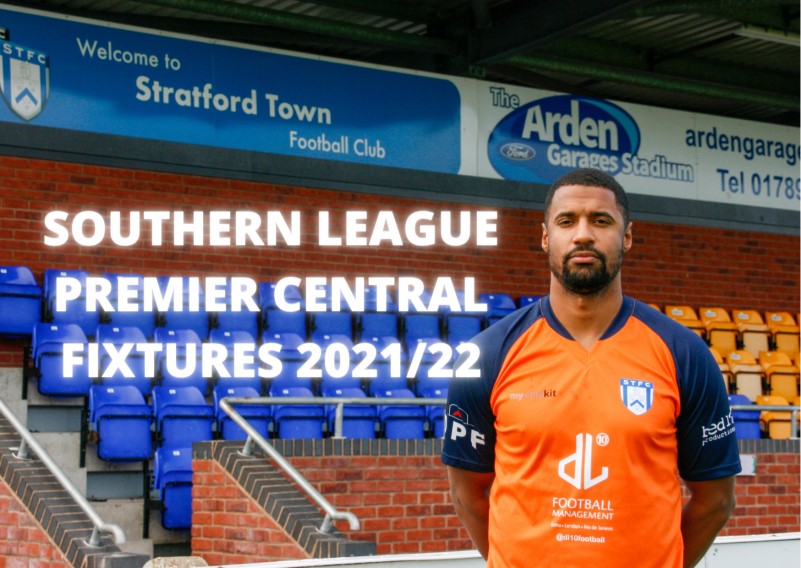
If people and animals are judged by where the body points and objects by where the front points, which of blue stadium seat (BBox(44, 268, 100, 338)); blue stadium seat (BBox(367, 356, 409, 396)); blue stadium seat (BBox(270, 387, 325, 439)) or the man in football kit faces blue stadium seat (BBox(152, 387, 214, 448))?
blue stadium seat (BBox(44, 268, 100, 338))

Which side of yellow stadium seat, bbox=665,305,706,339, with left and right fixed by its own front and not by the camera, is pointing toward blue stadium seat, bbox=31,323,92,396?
right

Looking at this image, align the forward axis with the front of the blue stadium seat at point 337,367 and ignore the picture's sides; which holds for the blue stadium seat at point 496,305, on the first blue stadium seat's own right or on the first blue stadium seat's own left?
on the first blue stadium seat's own left

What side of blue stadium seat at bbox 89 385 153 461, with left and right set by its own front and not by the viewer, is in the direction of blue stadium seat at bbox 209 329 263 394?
left

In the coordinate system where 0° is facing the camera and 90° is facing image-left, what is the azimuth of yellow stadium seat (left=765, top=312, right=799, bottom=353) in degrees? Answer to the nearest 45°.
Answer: approximately 315°

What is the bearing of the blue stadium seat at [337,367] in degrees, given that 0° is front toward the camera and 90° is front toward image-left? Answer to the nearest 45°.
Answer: approximately 315°

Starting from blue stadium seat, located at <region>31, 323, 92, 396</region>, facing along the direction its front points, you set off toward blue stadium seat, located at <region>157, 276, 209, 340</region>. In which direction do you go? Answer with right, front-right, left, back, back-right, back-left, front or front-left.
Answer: back-left

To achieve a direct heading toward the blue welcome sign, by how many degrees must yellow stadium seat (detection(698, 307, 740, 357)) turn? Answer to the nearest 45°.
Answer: approximately 90° to its right

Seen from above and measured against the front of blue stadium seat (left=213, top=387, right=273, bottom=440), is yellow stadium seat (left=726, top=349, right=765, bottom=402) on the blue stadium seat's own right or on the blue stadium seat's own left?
on the blue stadium seat's own left

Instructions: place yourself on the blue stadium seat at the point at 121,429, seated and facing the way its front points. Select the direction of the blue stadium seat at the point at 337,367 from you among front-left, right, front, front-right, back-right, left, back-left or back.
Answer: left

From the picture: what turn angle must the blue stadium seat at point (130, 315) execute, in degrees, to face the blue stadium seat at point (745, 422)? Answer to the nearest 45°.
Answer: approximately 45° to its left

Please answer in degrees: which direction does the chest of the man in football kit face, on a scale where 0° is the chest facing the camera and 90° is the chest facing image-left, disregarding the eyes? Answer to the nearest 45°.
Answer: approximately 0°

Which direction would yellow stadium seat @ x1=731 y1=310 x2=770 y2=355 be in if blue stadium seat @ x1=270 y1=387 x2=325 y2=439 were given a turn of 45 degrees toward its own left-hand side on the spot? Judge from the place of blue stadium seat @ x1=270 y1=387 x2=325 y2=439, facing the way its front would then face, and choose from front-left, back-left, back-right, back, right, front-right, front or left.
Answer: front-left

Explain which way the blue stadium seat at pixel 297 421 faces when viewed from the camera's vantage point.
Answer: facing the viewer and to the right of the viewer
